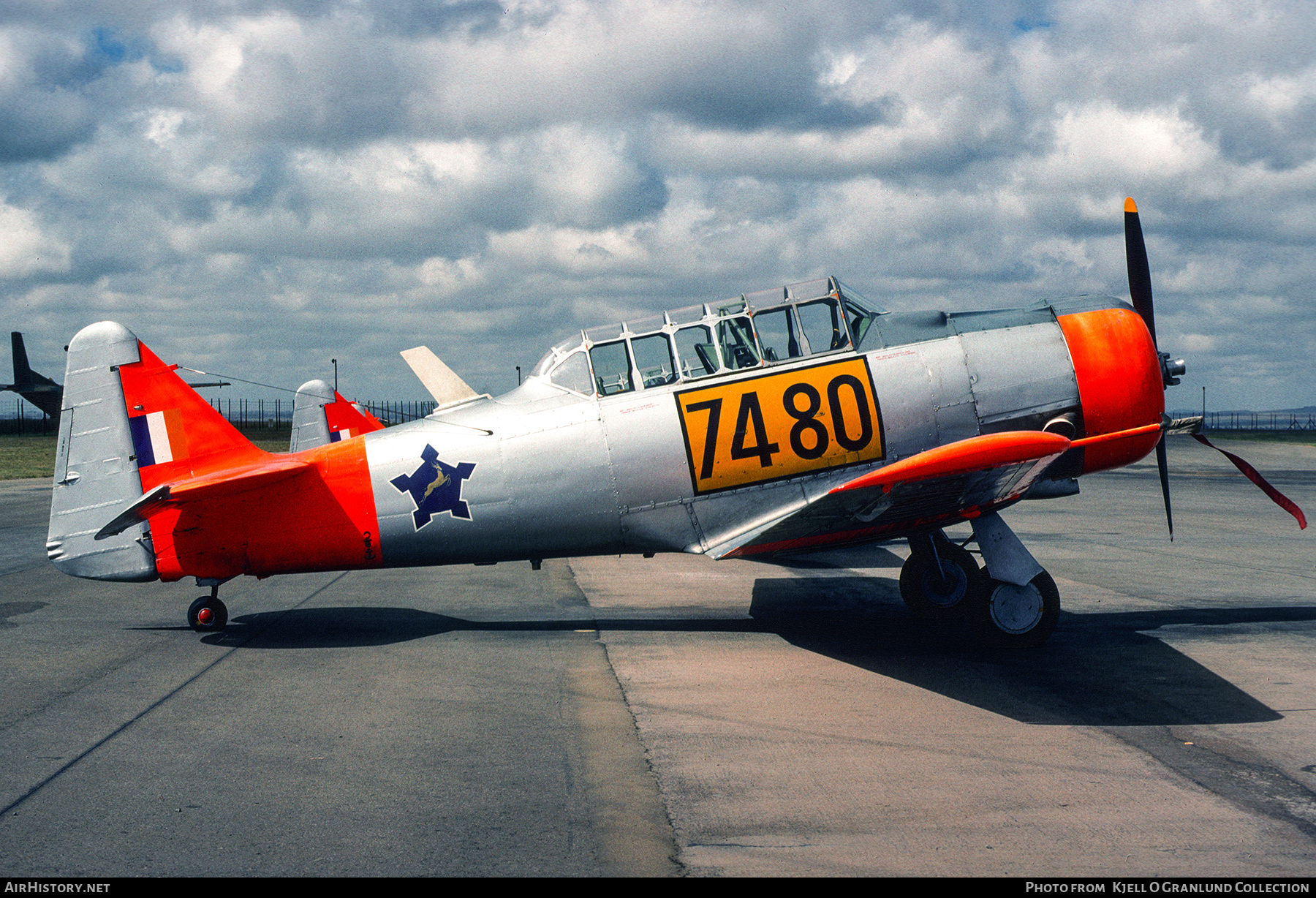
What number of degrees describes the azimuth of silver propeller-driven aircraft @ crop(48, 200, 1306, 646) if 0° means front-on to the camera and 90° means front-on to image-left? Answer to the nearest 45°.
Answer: approximately 270°
